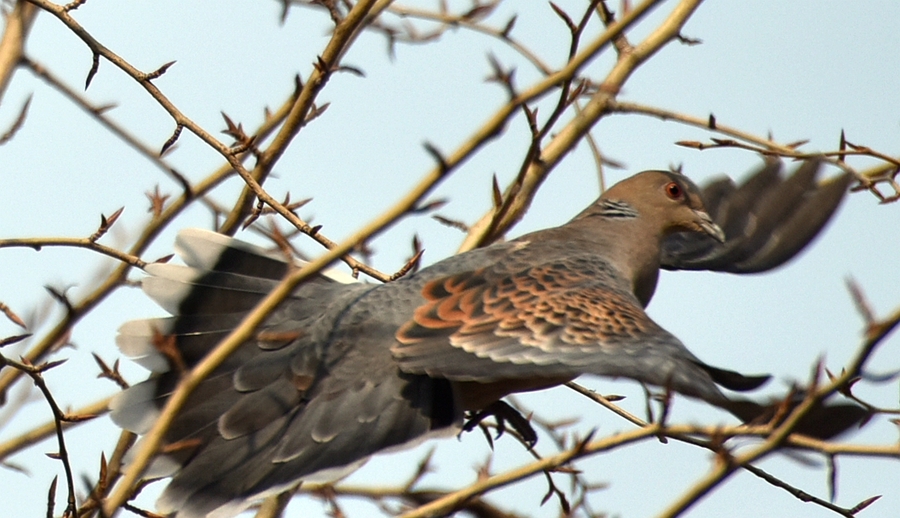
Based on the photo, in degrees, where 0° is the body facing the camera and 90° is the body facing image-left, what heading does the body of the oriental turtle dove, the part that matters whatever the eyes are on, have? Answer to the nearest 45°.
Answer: approximately 270°
